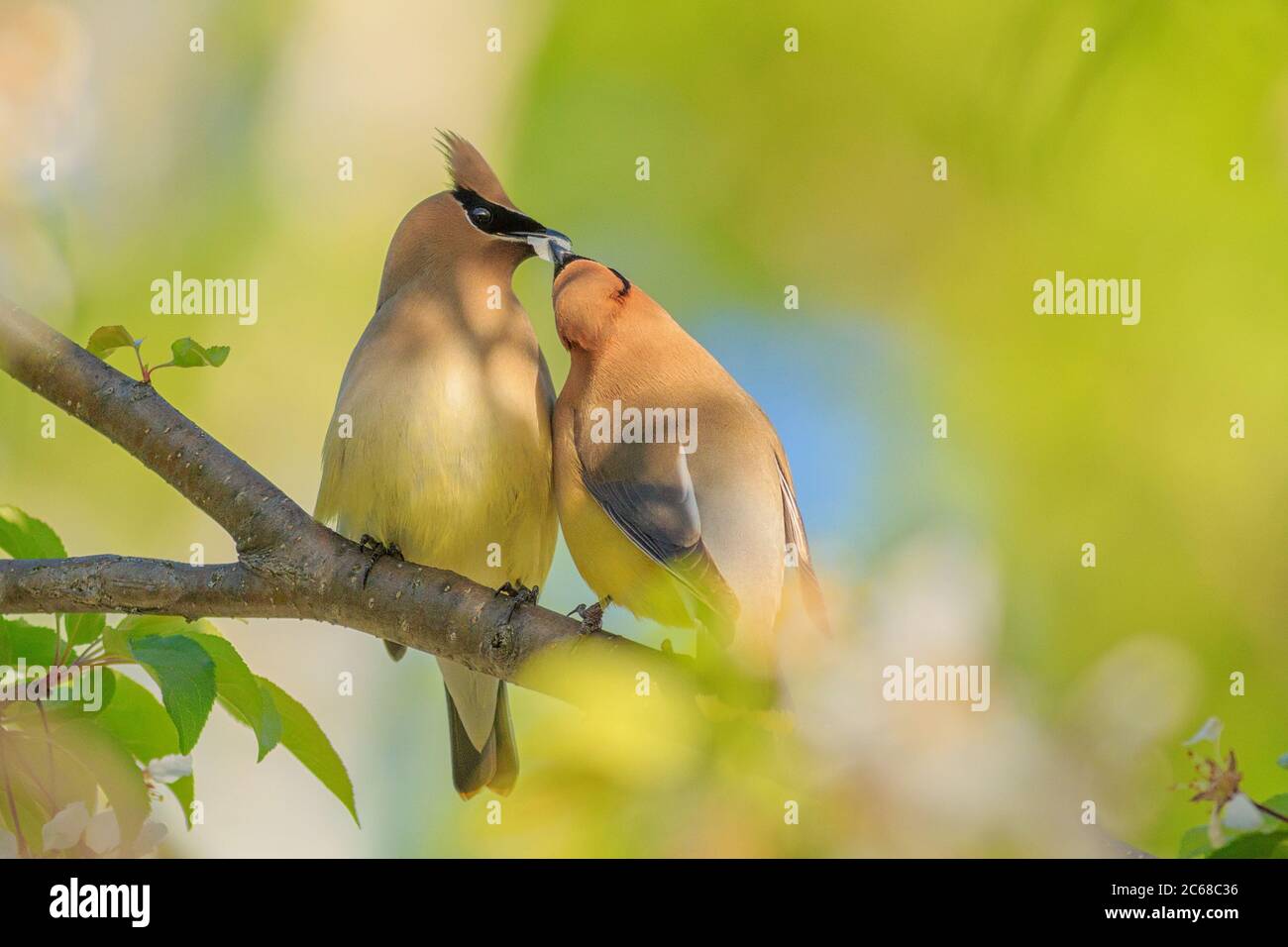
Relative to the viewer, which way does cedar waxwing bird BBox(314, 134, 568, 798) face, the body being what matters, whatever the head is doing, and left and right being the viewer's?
facing the viewer

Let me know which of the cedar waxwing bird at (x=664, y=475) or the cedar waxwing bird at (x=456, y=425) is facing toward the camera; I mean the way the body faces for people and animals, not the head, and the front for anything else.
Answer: the cedar waxwing bird at (x=456, y=425)

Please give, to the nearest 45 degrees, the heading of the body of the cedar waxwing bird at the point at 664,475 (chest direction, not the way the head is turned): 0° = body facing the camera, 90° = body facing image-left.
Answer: approximately 135°

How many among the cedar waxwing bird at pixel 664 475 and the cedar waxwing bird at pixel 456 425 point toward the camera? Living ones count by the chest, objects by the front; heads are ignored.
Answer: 1
